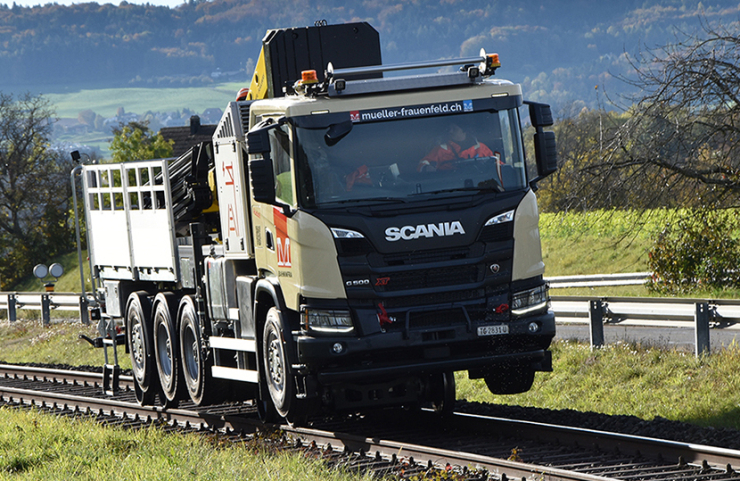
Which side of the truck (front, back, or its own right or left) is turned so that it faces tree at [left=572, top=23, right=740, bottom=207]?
left

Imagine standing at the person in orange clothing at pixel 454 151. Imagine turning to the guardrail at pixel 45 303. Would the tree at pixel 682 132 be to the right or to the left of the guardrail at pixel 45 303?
right

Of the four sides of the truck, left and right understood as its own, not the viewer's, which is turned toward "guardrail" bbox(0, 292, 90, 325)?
back

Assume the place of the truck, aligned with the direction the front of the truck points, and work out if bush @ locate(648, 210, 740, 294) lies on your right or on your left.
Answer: on your left

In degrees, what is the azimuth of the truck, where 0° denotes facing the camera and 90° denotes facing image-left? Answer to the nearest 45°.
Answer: approximately 315°
